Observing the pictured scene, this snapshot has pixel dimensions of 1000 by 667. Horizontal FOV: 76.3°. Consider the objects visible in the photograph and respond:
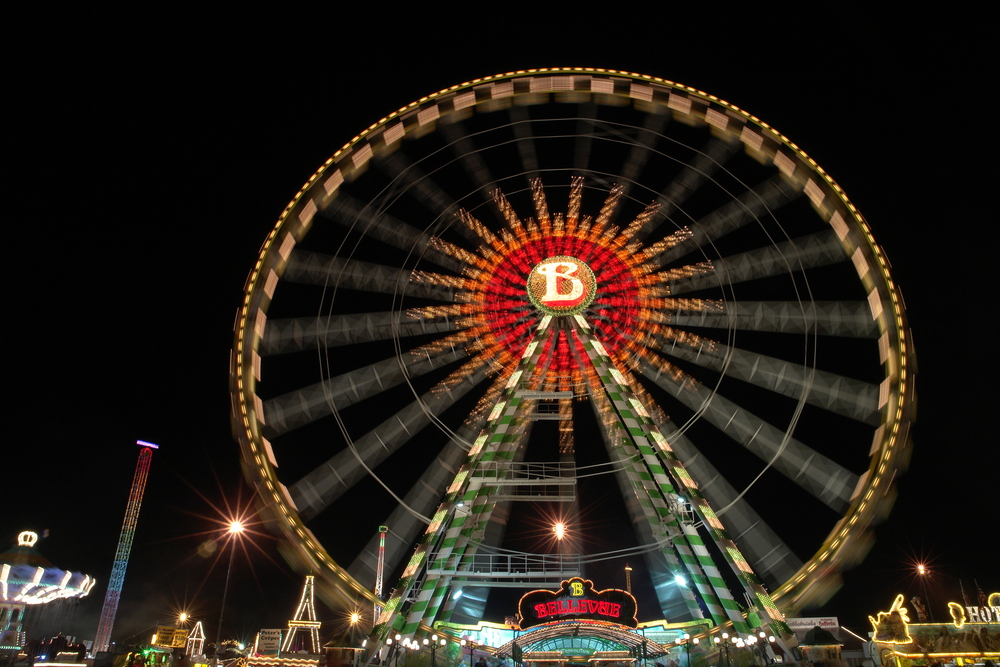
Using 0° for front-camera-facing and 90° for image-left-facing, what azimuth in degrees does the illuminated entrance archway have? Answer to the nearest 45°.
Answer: approximately 0°

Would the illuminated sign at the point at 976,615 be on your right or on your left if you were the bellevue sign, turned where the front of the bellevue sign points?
on your left

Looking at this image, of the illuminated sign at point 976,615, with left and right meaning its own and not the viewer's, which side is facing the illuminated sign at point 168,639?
right

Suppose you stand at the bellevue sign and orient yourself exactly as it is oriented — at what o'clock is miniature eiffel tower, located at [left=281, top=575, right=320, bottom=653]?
The miniature eiffel tower is roughly at 2 o'clock from the bellevue sign.

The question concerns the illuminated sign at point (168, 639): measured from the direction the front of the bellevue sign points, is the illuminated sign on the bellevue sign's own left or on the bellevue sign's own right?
on the bellevue sign's own right

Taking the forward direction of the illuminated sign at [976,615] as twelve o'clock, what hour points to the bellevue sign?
The bellevue sign is roughly at 3 o'clock from the illuminated sign.

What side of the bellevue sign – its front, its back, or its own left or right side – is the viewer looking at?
front

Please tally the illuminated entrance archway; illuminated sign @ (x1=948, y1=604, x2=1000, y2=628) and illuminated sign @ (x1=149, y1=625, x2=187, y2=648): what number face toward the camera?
3

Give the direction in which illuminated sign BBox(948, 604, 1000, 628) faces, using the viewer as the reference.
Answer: facing the viewer

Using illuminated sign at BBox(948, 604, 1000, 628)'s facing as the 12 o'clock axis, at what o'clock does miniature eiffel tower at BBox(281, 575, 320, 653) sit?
The miniature eiffel tower is roughly at 2 o'clock from the illuminated sign.

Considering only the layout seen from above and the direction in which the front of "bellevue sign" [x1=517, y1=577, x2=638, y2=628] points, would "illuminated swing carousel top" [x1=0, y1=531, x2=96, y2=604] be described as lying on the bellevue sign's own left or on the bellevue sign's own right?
on the bellevue sign's own right

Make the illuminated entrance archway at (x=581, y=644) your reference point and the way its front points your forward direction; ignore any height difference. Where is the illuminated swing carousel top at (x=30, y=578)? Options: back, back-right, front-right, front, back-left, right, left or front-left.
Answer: right

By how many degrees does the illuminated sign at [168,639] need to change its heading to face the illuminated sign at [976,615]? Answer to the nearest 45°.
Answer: approximately 45° to its left
